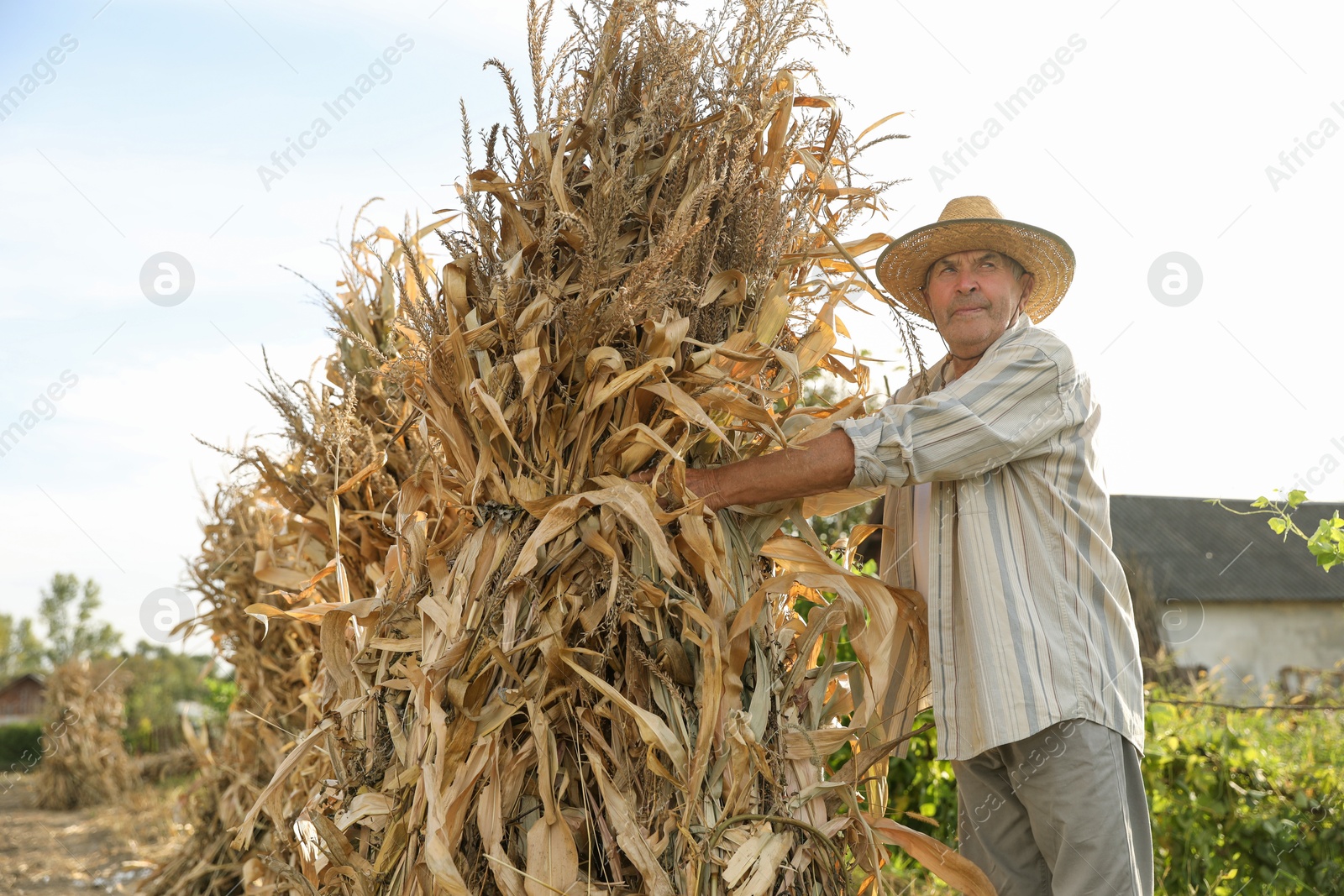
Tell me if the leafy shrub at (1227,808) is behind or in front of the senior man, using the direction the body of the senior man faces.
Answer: behind

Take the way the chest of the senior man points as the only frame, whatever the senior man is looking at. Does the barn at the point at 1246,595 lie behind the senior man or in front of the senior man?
behind

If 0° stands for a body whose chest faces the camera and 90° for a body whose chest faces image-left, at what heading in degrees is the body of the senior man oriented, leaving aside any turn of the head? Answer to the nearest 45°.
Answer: approximately 45°

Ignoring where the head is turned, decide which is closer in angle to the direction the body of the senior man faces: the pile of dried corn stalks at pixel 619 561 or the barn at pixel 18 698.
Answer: the pile of dried corn stalks

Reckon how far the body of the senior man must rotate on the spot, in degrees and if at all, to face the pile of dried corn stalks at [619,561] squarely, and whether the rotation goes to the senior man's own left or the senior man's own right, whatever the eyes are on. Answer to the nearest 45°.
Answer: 0° — they already face it

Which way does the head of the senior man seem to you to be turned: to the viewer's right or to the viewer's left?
to the viewer's left

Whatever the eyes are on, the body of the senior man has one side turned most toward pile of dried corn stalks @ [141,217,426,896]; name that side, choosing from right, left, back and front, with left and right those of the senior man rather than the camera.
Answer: right
